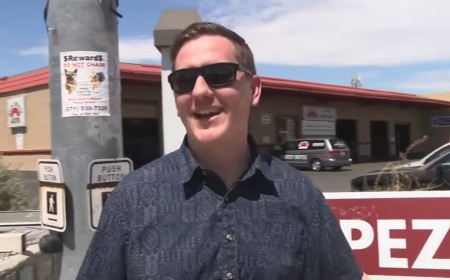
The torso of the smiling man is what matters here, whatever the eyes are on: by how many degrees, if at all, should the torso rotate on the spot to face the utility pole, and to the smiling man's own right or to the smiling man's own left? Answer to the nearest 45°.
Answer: approximately 135° to the smiling man's own right

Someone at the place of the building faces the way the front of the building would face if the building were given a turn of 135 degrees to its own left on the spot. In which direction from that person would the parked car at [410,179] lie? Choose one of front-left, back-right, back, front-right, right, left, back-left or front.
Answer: back

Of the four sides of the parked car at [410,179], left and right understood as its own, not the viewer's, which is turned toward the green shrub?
front

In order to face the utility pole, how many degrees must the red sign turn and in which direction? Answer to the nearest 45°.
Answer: approximately 45° to its right

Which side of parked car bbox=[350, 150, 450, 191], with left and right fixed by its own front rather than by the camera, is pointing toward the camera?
left

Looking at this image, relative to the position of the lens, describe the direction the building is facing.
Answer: facing the viewer and to the right of the viewer

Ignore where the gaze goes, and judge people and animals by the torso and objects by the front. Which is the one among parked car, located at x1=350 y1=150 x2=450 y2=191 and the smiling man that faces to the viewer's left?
the parked car

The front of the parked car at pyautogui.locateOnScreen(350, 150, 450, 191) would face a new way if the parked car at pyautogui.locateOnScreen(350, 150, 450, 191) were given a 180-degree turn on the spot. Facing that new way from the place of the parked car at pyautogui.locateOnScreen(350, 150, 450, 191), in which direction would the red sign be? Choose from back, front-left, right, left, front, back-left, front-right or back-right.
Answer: right

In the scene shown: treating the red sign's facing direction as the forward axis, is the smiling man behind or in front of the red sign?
in front

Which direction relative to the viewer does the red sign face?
toward the camera

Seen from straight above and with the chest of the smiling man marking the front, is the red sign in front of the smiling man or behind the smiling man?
behind

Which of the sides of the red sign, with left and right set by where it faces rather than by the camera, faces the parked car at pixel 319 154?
back
